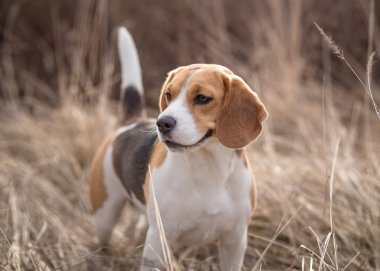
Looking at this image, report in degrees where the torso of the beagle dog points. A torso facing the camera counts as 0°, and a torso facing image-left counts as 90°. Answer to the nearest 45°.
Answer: approximately 315°
